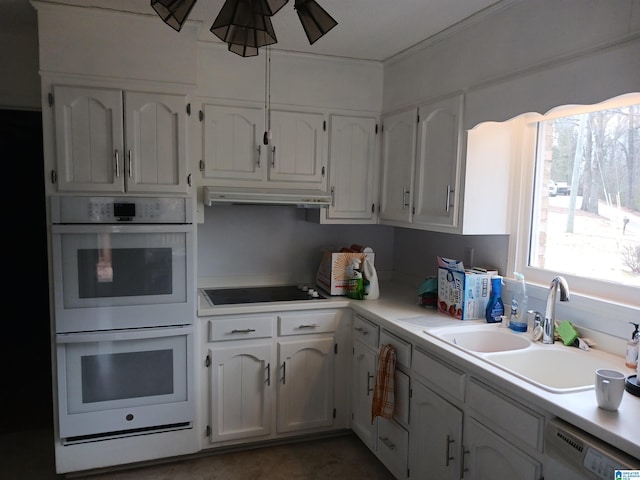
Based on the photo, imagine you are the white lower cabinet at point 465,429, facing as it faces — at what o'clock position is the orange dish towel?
The orange dish towel is roughly at 3 o'clock from the white lower cabinet.

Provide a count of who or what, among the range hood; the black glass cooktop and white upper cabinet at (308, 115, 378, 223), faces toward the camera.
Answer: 3

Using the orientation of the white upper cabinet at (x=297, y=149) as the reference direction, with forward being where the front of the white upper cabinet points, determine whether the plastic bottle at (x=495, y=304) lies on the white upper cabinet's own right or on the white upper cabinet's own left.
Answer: on the white upper cabinet's own left

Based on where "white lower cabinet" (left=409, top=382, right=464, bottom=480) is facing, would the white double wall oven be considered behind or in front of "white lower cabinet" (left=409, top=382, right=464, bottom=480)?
in front

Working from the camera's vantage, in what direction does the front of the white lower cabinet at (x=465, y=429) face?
facing the viewer and to the left of the viewer

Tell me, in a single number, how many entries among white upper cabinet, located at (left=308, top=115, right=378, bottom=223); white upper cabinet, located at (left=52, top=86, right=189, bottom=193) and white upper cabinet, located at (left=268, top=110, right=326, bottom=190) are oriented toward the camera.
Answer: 3

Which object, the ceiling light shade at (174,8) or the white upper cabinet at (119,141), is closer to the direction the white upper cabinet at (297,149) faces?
the ceiling light shade

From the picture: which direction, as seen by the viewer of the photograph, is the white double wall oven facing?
facing the viewer

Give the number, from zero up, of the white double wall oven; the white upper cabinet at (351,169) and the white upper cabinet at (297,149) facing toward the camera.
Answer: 3

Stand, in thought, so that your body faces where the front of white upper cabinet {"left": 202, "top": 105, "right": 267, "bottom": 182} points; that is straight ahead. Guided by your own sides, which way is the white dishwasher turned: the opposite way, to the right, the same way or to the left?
to the right

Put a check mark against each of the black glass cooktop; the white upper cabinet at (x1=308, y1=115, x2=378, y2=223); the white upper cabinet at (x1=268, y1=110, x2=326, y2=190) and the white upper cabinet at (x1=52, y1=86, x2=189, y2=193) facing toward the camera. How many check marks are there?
4

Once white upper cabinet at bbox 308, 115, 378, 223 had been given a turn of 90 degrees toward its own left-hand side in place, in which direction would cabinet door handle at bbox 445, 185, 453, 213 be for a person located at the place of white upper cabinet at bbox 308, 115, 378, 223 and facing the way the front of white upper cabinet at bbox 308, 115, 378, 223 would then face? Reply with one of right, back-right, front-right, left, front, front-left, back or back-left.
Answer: front-right

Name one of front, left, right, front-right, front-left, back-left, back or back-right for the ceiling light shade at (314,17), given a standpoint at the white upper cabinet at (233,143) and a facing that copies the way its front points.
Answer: front

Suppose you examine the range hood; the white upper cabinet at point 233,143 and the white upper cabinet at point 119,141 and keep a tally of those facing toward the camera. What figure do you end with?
3

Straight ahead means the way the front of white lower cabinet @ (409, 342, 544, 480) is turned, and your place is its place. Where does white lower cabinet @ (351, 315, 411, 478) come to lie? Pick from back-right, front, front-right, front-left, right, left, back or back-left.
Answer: right

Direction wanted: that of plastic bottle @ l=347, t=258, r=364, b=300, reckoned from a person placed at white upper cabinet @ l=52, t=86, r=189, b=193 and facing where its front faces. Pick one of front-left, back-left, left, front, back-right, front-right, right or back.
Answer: left

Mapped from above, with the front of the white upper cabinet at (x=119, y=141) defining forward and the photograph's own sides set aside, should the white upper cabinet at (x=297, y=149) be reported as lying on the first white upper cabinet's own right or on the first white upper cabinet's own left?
on the first white upper cabinet's own left
